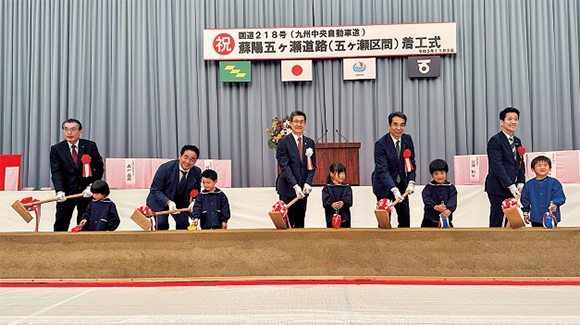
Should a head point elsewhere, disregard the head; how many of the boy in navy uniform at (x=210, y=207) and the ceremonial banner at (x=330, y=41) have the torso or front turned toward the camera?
2

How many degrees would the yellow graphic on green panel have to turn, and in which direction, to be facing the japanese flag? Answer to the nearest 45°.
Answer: approximately 90° to its left

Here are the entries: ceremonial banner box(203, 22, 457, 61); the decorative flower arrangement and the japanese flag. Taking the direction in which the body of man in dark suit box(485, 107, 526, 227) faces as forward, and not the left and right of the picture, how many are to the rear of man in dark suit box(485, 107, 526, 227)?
3

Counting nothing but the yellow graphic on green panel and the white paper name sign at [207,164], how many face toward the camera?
2

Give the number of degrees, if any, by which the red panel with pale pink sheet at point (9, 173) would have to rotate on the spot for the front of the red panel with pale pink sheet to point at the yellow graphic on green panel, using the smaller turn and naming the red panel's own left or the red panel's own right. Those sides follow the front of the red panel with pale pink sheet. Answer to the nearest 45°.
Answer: approximately 90° to the red panel's own left

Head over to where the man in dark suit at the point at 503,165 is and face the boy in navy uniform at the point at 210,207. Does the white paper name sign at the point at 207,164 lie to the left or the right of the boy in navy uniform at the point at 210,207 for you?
right

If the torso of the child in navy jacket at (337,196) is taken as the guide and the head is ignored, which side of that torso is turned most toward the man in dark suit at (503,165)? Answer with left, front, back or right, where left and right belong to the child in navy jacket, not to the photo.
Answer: left

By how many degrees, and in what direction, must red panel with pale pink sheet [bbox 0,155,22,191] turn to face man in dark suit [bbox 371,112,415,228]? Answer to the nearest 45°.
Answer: approximately 45° to its left

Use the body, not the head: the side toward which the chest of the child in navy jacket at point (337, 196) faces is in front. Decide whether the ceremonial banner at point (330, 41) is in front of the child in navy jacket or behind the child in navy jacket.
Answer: behind

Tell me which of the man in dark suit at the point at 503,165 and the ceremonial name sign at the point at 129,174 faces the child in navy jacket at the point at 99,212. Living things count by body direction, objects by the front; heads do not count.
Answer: the ceremonial name sign
